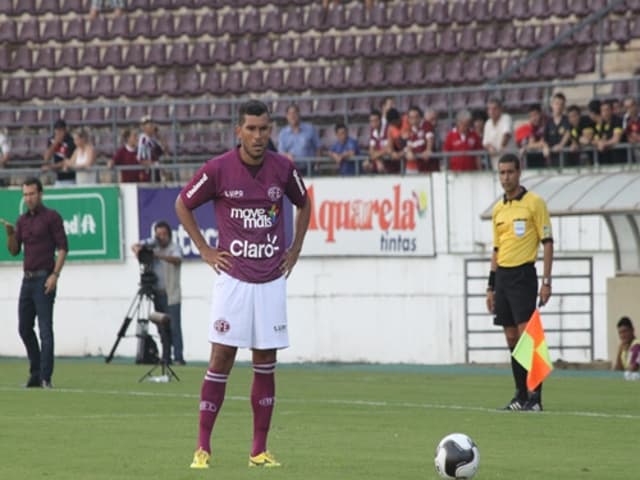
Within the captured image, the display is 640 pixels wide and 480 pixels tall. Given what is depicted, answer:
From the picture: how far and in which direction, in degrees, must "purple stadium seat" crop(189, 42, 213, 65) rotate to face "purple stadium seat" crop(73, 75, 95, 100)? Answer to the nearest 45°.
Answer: approximately 90° to its right

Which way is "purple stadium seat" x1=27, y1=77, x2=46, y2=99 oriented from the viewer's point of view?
toward the camera

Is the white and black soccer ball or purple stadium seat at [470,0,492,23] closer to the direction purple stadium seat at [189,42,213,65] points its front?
the white and black soccer ball

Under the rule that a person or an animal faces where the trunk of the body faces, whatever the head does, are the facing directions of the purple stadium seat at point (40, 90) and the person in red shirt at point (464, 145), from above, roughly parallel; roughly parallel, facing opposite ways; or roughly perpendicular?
roughly parallel

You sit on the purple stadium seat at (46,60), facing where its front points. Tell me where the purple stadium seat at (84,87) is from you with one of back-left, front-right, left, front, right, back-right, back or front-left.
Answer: front-left

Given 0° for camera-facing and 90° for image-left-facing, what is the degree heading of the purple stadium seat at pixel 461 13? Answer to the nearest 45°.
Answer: approximately 0°

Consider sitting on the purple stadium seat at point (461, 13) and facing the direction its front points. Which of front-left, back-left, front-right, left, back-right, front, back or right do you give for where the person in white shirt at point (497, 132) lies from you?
front

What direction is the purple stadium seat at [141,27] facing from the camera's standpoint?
toward the camera

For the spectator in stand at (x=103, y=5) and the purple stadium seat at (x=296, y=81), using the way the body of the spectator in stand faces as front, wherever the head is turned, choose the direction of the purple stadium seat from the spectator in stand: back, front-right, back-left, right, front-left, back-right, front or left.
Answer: front-left

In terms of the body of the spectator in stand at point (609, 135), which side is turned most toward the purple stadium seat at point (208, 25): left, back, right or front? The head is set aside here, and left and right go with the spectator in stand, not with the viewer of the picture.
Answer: right

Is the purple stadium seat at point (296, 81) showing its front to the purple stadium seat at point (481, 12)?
no

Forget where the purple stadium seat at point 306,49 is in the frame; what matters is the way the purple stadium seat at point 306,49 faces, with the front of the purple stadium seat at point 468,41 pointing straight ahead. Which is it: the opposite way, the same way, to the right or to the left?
the same way

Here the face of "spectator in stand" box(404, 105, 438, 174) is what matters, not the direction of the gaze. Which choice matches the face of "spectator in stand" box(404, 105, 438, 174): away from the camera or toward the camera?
toward the camera

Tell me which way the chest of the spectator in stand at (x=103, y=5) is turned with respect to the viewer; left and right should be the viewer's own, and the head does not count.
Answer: facing the viewer

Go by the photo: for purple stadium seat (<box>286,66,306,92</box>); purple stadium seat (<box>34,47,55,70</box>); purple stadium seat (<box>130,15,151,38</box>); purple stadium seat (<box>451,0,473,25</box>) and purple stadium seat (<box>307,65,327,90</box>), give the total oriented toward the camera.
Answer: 5

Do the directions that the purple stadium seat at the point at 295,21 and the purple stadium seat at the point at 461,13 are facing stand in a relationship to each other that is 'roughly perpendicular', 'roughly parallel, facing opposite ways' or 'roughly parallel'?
roughly parallel

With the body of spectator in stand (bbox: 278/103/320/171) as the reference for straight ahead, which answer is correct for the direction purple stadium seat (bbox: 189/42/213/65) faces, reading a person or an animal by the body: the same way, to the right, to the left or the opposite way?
the same way

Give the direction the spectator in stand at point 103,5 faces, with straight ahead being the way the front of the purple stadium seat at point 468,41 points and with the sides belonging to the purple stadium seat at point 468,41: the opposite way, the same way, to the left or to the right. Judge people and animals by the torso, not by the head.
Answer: the same way
